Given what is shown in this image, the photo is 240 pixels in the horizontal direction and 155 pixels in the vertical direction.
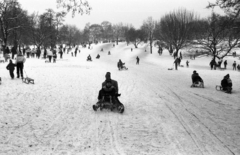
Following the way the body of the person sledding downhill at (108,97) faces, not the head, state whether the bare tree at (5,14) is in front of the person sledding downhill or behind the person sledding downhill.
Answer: behind

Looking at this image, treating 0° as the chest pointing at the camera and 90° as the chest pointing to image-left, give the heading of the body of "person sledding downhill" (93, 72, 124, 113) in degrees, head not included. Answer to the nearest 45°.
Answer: approximately 0°

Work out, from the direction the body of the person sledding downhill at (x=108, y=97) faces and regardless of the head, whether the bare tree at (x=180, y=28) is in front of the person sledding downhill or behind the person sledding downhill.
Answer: behind

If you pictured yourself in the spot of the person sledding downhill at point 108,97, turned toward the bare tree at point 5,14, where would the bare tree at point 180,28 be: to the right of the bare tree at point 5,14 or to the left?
right
